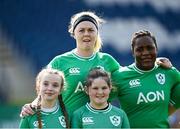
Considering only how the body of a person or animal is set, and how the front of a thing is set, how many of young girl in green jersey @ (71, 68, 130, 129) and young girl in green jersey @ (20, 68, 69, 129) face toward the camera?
2

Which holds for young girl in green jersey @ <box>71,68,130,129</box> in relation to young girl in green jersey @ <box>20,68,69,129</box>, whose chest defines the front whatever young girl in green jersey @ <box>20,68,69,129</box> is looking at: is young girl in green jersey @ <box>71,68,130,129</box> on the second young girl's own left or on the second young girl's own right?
on the second young girl's own left

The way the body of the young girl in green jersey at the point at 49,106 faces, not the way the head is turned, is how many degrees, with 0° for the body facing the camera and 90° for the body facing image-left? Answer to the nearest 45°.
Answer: approximately 0°

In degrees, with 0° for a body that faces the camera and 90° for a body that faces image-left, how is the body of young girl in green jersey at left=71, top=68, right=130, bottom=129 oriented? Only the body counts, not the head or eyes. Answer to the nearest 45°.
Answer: approximately 0°

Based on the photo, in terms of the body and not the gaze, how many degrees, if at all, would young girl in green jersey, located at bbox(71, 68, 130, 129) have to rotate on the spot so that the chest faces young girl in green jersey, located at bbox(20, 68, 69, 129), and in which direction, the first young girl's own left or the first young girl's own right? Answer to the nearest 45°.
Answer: approximately 90° to the first young girl's own right
